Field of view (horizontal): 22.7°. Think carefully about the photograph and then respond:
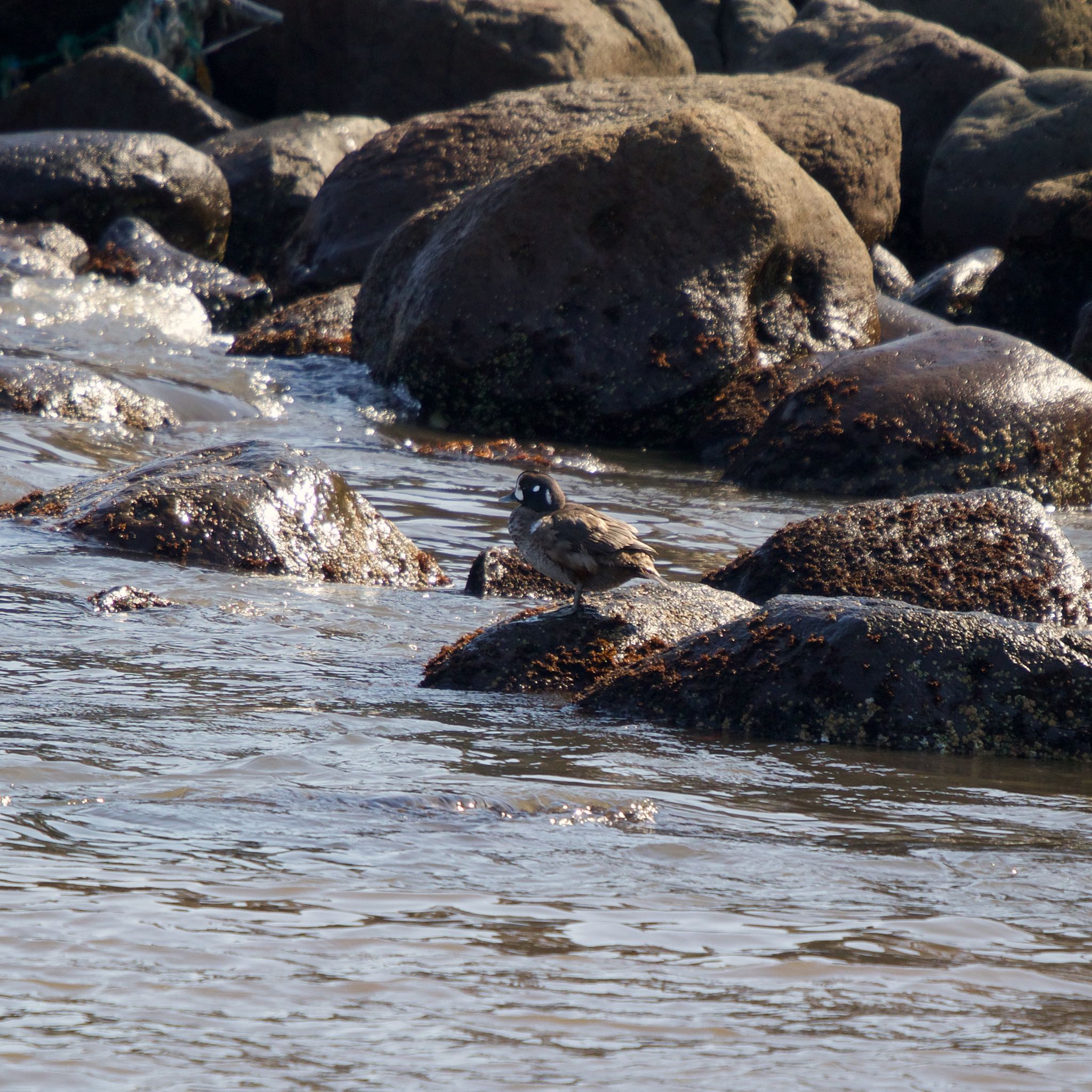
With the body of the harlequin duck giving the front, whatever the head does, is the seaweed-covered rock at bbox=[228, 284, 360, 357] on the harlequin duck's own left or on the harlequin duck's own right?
on the harlequin duck's own right

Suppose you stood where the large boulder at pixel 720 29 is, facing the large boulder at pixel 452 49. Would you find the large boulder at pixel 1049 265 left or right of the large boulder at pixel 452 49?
left

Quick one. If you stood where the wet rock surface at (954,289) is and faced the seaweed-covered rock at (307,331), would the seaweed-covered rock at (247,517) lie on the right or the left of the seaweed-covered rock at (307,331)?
left

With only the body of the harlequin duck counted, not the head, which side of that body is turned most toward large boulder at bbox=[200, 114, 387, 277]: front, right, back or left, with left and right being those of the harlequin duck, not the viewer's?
right

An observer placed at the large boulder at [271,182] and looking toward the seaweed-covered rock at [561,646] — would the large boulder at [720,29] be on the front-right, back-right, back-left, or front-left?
back-left

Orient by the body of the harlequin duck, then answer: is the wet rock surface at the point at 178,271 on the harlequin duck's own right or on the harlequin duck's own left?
on the harlequin duck's own right

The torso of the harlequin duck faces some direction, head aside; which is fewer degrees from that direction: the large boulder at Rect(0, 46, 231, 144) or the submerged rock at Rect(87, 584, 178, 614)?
the submerged rock

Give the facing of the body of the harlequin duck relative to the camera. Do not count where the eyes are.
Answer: to the viewer's left

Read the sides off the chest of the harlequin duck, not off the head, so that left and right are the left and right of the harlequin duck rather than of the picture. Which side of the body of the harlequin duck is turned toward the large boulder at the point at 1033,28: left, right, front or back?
right

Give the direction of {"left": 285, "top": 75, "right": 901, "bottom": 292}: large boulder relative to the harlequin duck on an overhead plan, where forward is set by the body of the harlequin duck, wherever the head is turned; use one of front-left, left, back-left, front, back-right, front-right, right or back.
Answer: right

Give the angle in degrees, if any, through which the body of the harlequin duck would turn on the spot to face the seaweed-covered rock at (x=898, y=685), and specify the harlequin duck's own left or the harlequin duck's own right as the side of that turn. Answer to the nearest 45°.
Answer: approximately 135° to the harlequin duck's own left
